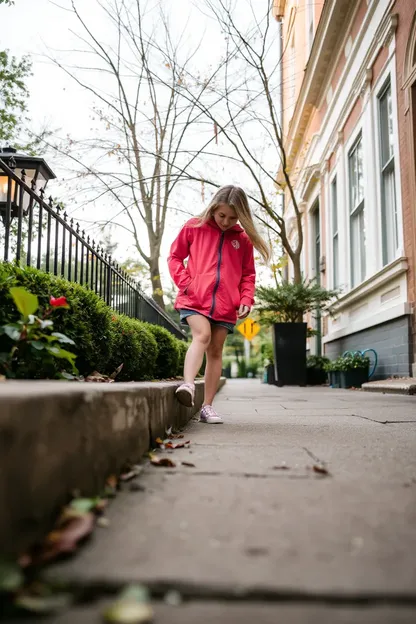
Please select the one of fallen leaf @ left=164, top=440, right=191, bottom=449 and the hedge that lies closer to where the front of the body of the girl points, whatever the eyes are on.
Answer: the fallen leaf

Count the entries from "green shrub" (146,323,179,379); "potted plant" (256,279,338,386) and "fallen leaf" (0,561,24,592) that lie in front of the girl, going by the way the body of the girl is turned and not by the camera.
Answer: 1

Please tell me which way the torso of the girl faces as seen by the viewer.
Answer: toward the camera

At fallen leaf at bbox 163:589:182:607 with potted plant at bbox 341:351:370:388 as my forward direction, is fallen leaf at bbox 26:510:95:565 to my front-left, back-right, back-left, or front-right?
front-left

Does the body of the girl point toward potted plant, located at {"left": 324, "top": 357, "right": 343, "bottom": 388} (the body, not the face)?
no

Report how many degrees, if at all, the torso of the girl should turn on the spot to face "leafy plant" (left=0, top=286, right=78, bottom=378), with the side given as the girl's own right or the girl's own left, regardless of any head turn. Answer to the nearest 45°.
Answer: approximately 45° to the girl's own right

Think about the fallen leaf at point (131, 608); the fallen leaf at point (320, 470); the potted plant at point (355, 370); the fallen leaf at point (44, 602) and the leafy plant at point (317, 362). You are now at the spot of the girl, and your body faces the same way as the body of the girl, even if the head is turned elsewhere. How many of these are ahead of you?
3

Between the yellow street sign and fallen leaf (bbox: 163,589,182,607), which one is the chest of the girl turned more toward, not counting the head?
the fallen leaf

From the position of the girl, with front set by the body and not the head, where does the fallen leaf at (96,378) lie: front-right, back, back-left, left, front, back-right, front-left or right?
front-right

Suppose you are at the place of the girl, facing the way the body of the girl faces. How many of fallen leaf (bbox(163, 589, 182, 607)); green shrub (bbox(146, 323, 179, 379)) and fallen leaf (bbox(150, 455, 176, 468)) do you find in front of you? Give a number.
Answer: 2

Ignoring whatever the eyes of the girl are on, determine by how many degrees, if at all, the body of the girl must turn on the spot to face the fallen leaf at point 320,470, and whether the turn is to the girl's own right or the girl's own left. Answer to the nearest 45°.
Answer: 0° — they already face it

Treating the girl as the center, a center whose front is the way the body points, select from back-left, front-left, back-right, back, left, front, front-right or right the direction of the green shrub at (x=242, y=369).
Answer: back

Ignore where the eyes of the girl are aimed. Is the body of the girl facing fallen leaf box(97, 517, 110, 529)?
yes

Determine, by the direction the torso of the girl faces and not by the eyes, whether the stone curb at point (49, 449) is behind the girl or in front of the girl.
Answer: in front

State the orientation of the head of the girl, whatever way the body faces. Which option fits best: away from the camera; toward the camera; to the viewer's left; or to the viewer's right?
toward the camera

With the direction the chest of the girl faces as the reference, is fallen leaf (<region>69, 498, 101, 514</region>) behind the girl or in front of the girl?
in front

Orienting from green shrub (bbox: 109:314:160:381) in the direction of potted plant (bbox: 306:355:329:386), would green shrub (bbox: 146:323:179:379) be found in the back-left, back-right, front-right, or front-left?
front-left
